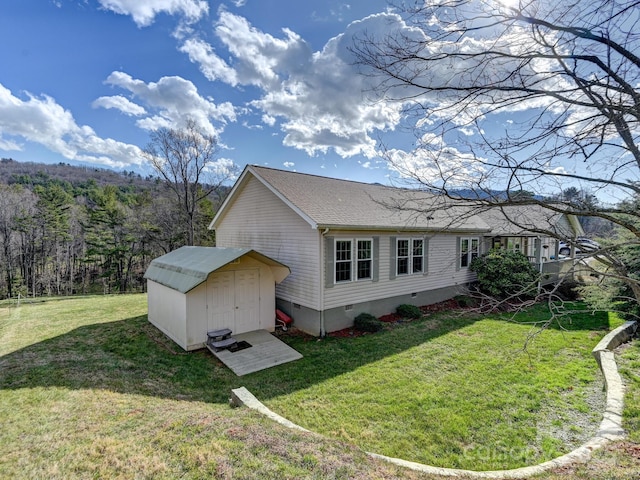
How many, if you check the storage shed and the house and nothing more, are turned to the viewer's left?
0

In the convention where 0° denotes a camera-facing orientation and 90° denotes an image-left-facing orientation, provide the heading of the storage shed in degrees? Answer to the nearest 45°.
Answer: approximately 315°

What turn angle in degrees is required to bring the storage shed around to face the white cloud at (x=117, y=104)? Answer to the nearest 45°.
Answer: approximately 180°

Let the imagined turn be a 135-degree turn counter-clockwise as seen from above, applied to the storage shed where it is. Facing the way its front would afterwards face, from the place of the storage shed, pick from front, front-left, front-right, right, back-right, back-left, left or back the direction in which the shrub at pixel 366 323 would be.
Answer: right

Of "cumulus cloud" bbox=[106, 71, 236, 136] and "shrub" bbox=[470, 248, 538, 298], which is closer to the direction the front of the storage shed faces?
the shrub

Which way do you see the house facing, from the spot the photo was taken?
facing the viewer and to the right of the viewer

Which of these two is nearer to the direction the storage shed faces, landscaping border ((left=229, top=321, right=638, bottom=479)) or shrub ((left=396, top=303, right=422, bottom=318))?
the landscaping border

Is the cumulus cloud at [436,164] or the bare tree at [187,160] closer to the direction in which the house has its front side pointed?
the cumulus cloud

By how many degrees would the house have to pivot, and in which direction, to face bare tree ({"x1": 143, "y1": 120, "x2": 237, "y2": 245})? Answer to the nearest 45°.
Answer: approximately 180°

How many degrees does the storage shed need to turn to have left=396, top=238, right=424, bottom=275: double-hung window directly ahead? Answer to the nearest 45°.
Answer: approximately 45° to its left
